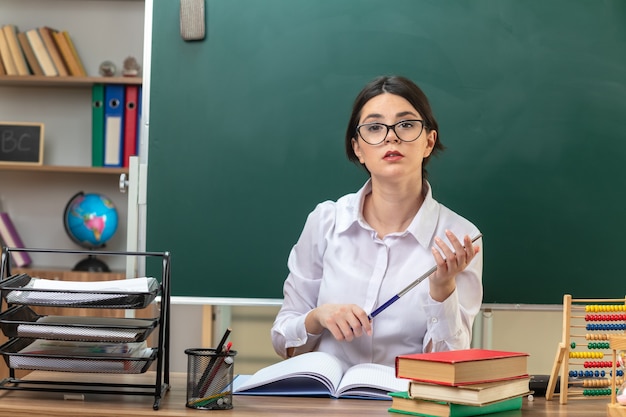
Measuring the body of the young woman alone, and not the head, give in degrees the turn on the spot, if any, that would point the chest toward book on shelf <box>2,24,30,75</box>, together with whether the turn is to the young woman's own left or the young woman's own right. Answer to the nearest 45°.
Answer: approximately 135° to the young woman's own right

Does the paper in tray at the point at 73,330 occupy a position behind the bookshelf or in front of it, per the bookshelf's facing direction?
in front

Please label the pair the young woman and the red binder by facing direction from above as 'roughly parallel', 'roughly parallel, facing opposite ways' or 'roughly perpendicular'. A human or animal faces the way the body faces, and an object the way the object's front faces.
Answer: roughly parallel

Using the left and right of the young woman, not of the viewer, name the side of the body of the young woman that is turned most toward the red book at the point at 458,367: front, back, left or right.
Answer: front

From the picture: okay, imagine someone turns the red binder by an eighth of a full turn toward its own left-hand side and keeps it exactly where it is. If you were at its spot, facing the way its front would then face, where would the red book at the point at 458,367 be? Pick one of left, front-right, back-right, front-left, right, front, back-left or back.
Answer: front-right

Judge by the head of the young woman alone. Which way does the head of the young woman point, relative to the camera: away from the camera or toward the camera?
toward the camera

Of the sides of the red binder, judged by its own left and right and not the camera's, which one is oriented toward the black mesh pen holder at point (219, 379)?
front

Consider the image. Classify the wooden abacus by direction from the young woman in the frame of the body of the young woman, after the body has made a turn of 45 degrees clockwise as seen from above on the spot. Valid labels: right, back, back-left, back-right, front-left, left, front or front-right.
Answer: left

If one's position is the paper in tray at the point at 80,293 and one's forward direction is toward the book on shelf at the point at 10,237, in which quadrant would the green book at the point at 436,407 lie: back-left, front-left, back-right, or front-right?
back-right

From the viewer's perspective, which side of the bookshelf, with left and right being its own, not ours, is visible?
front

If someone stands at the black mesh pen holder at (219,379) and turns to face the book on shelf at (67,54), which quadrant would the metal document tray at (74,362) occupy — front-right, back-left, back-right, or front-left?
front-left

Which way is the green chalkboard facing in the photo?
toward the camera

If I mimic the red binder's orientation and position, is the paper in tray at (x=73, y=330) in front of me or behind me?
in front
